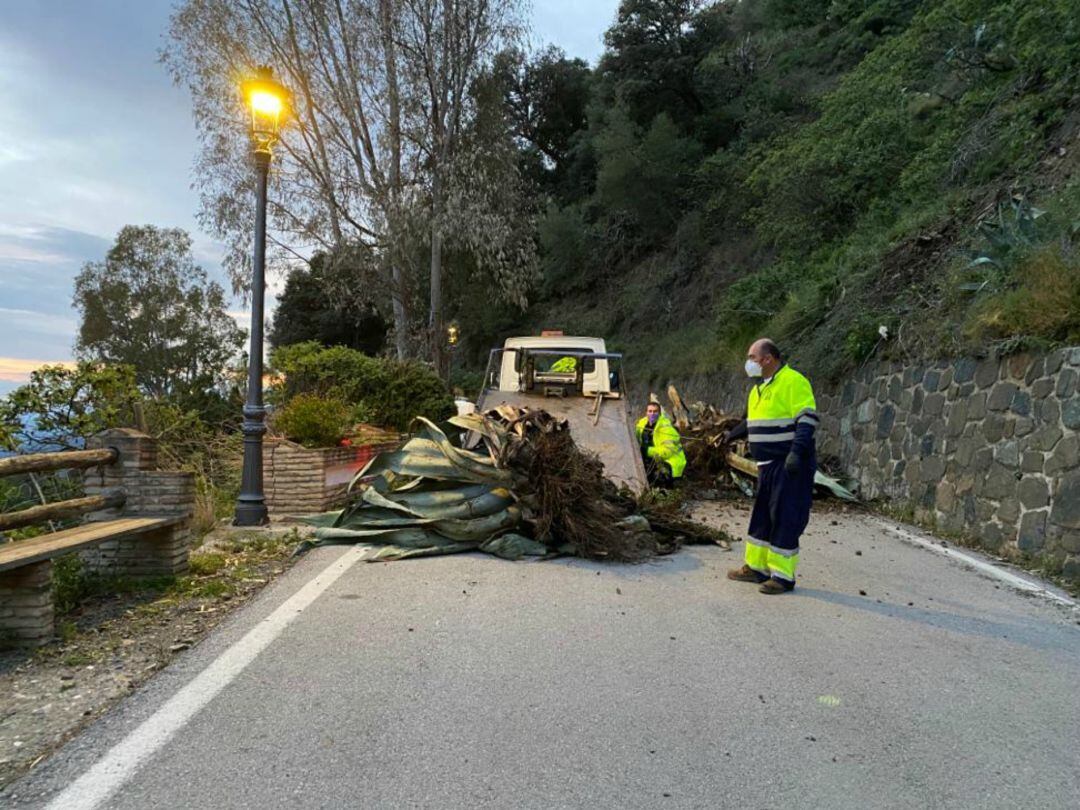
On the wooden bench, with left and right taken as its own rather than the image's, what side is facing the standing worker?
front

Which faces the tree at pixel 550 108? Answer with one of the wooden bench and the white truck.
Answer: the white truck

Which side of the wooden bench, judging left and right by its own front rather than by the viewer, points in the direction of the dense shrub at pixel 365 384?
left

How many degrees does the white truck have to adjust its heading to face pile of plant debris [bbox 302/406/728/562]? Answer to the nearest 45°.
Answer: approximately 180°

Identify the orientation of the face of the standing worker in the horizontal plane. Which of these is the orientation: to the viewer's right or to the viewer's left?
to the viewer's left

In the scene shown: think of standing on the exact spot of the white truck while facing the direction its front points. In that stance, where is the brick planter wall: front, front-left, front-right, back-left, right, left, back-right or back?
back-left

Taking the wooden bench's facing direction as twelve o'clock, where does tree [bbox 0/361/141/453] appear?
The tree is roughly at 7 o'clock from the wooden bench.

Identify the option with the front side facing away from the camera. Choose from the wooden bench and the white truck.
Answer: the white truck

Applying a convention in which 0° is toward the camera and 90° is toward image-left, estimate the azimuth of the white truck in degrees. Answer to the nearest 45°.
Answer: approximately 180°

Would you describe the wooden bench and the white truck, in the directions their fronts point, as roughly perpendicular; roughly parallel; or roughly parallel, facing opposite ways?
roughly perpendicular

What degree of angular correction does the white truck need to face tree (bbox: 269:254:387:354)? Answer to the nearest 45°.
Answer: approximately 45° to its left

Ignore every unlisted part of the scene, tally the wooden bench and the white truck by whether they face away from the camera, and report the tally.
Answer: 1
